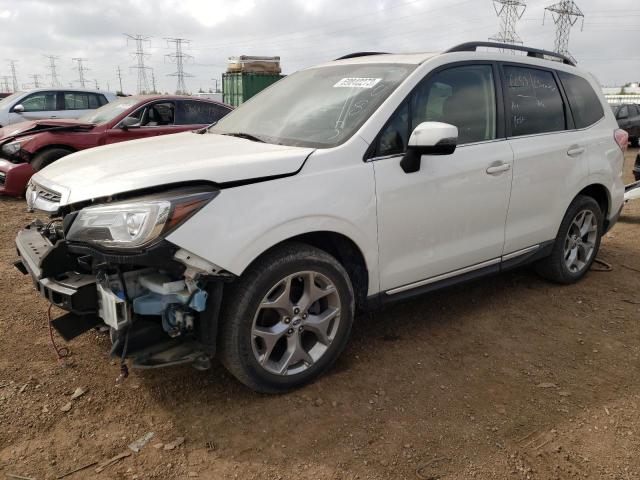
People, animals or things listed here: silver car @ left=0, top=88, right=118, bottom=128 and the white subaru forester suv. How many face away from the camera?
0

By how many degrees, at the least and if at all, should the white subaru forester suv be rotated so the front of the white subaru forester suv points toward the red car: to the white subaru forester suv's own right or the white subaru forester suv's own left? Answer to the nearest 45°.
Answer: approximately 90° to the white subaru forester suv's own right

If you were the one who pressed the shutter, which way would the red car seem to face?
facing the viewer and to the left of the viewer

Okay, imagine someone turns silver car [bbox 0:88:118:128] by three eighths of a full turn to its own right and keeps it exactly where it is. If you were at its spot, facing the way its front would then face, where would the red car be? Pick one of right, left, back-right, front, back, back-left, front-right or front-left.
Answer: back-right

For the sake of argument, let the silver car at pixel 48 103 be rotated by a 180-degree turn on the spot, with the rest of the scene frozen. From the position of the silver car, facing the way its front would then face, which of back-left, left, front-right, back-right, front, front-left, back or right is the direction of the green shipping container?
front-left

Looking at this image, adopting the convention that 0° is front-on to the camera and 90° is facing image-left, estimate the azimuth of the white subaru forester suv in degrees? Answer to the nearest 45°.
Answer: approximately 45°

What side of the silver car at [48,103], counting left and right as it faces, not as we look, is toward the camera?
left

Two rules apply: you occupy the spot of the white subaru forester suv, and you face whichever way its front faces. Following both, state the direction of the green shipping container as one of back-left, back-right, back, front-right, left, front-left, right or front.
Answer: back-right
